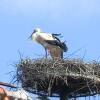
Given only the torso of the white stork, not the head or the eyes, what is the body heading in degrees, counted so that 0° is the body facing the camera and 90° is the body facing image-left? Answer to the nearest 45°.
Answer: approximately 90°
